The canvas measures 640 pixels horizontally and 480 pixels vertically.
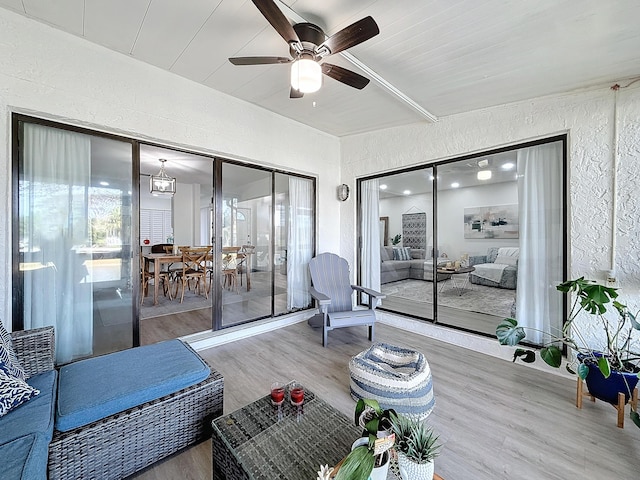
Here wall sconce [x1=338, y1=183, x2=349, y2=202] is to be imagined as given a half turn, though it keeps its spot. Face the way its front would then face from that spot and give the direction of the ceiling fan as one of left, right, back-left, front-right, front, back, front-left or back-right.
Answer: back-right

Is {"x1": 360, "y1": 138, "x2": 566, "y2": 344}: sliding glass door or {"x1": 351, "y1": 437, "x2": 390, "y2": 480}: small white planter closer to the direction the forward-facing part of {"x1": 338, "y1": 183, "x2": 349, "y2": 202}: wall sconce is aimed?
the small white planter

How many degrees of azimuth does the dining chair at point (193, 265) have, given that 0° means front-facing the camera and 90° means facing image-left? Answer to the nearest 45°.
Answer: approximately 180°

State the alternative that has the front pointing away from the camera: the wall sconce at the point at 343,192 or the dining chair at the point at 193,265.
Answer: the dining chair

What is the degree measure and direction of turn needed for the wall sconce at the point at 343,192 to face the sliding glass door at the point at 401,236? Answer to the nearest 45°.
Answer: approximately 135° to its left

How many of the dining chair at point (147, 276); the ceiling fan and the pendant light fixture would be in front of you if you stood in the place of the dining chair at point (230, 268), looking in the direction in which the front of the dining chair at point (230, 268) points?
2

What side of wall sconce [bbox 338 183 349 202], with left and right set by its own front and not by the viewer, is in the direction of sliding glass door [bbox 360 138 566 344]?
left

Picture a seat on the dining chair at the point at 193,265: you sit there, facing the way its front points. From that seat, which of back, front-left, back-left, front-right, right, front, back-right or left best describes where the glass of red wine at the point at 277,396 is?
back

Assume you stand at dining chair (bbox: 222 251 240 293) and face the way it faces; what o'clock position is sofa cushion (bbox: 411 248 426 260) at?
The sofa cushion is roughly at 5 o'clock from the dining chair.

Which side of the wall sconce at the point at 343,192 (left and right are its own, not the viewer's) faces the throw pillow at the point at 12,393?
front

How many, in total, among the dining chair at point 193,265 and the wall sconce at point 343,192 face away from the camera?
1

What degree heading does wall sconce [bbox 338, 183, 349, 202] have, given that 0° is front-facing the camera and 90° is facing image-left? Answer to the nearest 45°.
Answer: approximately 45°

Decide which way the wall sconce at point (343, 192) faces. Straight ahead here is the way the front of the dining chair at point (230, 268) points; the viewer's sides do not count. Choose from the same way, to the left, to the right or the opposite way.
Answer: to the left
